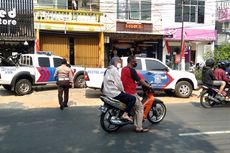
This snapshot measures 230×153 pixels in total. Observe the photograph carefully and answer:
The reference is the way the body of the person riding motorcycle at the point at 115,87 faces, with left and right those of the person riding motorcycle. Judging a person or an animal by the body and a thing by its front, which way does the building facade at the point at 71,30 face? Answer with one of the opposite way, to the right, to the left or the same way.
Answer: to the right

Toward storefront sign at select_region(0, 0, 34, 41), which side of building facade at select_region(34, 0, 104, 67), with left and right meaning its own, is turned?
right

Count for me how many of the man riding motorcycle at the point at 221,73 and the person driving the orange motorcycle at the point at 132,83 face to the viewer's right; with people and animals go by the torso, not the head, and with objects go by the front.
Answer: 2

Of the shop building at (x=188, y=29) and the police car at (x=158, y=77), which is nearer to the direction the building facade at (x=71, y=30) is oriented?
the police car

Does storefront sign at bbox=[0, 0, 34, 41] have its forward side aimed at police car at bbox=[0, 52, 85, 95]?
yes

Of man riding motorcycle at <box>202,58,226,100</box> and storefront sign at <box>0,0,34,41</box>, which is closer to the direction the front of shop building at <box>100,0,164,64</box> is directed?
the man riding motorcycle

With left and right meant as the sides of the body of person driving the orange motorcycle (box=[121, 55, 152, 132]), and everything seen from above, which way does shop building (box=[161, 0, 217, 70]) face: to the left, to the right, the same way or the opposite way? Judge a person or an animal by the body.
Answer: to the right

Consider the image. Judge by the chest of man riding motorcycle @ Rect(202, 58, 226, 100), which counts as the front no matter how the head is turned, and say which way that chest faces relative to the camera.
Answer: to the viewer's right

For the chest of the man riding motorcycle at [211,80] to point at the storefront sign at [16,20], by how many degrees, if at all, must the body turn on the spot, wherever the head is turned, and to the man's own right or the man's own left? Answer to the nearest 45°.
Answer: approximately 135° to the man's own left

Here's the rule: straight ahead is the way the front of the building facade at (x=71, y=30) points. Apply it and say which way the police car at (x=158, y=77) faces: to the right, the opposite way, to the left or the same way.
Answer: to the left

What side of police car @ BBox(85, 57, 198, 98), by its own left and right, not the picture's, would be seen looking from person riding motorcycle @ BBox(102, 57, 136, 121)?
right

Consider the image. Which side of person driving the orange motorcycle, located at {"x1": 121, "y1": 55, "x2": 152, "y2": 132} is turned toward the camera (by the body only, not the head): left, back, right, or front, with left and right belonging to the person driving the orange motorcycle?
right

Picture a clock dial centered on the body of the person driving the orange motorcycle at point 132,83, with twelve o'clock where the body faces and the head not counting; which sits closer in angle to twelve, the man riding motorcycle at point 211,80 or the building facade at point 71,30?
the man riding motorcycle

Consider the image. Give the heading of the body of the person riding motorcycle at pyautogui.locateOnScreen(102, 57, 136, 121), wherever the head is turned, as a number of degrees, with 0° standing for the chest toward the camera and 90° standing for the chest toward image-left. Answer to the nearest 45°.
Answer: approximately 270°
